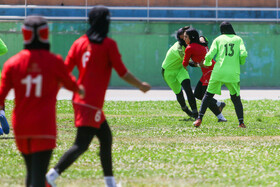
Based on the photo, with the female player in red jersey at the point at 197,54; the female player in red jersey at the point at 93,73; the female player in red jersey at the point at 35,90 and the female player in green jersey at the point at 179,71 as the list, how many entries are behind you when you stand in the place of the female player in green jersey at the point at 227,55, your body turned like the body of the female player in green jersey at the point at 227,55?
2

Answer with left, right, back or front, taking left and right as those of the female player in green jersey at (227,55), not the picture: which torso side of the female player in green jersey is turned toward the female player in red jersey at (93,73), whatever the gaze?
back

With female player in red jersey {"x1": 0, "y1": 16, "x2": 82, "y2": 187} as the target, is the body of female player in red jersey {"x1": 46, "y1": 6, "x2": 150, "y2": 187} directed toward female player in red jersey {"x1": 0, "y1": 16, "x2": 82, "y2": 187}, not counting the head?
no

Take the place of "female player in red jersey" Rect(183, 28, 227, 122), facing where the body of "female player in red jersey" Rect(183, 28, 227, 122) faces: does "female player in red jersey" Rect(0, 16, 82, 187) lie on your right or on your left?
on your left

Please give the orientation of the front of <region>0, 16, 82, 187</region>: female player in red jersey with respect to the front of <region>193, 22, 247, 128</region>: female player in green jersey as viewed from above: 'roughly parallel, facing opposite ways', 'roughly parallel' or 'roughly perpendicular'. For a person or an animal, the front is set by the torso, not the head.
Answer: roughly parallel

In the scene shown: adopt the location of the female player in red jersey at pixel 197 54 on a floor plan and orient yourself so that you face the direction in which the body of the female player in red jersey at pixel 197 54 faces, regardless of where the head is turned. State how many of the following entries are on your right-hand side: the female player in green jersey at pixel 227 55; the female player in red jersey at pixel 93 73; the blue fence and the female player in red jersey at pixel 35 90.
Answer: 1

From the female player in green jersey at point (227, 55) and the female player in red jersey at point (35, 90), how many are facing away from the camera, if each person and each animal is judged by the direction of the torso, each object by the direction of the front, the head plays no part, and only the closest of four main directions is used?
2

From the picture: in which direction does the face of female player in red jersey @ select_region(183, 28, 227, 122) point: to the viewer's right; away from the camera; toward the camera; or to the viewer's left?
to the viewer's left

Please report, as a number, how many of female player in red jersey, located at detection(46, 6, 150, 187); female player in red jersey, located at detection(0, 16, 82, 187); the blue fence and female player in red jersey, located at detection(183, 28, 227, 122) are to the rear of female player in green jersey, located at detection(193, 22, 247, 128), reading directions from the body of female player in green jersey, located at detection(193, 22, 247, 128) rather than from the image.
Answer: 2

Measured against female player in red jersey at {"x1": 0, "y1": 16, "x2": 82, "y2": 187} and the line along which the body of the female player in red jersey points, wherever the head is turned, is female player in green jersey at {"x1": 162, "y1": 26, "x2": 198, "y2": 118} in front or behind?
in front

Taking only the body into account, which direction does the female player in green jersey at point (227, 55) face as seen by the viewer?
away from the camera

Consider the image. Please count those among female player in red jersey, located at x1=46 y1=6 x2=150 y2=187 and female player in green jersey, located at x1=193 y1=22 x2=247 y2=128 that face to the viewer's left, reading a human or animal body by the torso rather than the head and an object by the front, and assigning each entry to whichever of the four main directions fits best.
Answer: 0

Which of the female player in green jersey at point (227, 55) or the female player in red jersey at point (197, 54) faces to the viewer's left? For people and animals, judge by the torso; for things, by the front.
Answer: the female player in red jersey

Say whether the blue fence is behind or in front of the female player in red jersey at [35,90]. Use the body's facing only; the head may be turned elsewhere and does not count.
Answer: in front

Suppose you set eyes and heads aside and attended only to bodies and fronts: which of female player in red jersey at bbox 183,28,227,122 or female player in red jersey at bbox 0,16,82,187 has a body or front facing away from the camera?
female player in red jersey at bbox 0,16,82,187

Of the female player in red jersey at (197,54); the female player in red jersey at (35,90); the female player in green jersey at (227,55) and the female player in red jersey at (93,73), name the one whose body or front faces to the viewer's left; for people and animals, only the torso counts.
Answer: the female player in red jersey at (197,54)

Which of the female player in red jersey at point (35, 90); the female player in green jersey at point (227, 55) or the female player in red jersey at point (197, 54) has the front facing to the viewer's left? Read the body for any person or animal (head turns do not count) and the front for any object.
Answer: the female player in red jersey at point (197, 54)

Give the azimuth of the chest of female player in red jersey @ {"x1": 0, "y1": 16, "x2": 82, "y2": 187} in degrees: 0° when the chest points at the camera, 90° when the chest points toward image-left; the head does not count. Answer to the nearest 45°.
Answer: approximately 180°

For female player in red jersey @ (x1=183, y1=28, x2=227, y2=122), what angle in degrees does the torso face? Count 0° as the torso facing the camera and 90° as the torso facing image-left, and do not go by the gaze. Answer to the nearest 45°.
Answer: approximately 90°

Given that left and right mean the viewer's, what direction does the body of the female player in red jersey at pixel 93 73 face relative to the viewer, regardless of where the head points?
facing away from the viewer and to the right of the viewer

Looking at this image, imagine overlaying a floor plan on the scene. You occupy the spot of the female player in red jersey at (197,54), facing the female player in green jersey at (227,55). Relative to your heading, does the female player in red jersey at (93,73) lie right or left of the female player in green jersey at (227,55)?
right
